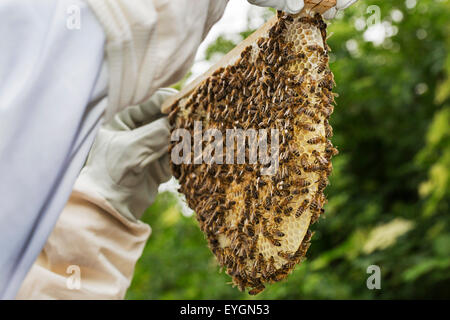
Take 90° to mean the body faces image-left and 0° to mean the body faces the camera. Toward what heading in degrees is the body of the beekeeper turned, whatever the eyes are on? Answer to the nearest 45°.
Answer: approximately 270°
